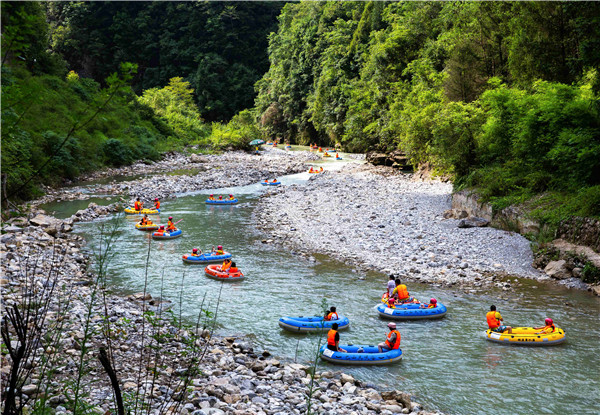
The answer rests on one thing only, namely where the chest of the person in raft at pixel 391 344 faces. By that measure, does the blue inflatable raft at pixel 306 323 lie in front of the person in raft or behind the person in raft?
in front

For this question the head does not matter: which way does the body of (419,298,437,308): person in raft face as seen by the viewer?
to the viewer's left

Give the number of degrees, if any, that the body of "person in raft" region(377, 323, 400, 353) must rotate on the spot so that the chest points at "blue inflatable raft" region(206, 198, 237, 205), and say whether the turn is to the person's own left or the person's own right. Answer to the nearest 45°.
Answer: approximately 45° to the person's own right

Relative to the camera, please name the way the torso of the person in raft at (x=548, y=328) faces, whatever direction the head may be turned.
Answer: to the viewer's left

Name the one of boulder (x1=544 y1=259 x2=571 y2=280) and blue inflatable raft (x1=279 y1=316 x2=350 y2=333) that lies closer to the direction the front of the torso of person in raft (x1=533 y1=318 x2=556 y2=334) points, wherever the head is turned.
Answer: the blue inflatable raft

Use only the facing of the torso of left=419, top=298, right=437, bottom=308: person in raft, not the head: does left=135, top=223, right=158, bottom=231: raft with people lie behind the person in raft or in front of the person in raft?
in front

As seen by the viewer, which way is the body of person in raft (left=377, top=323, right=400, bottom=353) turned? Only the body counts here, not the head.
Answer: to the viewer's left

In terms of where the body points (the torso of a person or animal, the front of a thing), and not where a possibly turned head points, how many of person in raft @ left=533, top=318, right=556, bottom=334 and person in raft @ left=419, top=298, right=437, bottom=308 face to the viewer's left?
2

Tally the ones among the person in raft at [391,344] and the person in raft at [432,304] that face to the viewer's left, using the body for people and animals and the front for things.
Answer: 2

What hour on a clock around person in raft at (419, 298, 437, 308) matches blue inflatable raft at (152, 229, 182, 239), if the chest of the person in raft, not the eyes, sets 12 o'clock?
The blue inflatable raft is roughly at 1 o'clock from the person in raft.

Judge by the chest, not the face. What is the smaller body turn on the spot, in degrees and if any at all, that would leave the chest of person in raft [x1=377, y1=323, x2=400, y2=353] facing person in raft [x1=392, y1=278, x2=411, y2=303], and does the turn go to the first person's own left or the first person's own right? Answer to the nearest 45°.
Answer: approximately 90° to the first person's own right

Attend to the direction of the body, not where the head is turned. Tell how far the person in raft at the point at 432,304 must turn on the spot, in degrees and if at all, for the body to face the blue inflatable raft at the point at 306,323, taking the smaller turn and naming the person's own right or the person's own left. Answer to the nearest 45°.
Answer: approximately 45° to the person's own left
